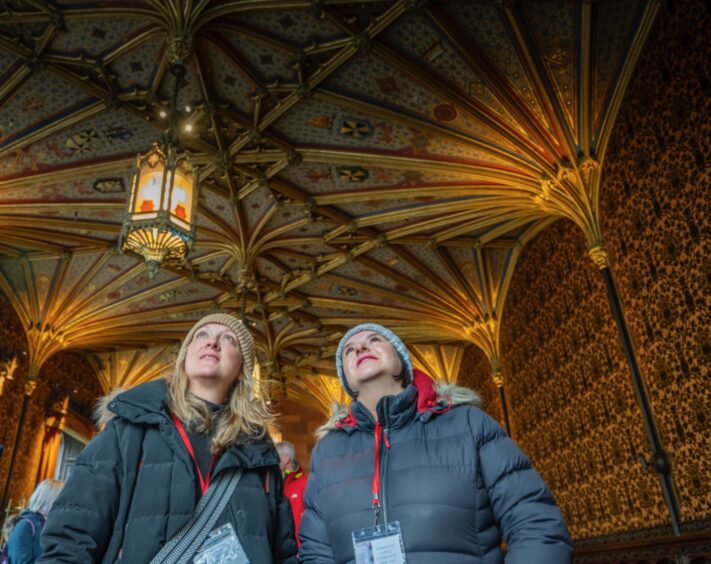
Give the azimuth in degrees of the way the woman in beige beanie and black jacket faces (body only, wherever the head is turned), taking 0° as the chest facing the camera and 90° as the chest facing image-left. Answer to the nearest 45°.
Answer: approximately 0°

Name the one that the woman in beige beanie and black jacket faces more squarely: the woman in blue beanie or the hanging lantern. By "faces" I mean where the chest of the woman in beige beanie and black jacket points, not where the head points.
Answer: the woman in blue beanie

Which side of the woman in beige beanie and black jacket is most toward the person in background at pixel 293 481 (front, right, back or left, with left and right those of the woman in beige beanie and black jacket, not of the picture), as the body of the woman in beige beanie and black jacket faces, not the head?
back

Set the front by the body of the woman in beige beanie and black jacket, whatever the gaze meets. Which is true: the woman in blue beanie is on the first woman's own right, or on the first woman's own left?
on the first woman's own left

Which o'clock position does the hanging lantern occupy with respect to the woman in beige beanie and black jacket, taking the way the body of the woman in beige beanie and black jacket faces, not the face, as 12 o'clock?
The hanging lantern is roughly at 6 o'clock from the woman in beige beanie and black jacket.

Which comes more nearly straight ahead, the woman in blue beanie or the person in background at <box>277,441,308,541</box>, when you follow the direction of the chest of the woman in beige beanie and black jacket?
the woman in blue beanie

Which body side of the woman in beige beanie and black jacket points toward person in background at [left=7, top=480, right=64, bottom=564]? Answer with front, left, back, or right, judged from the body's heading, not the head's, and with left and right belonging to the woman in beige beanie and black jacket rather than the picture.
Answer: back
